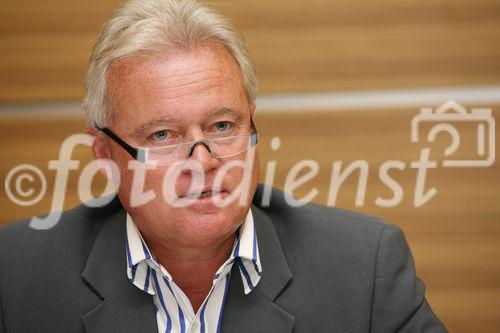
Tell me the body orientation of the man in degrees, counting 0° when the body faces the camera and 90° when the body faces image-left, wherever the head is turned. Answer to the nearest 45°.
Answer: approximately 0°
